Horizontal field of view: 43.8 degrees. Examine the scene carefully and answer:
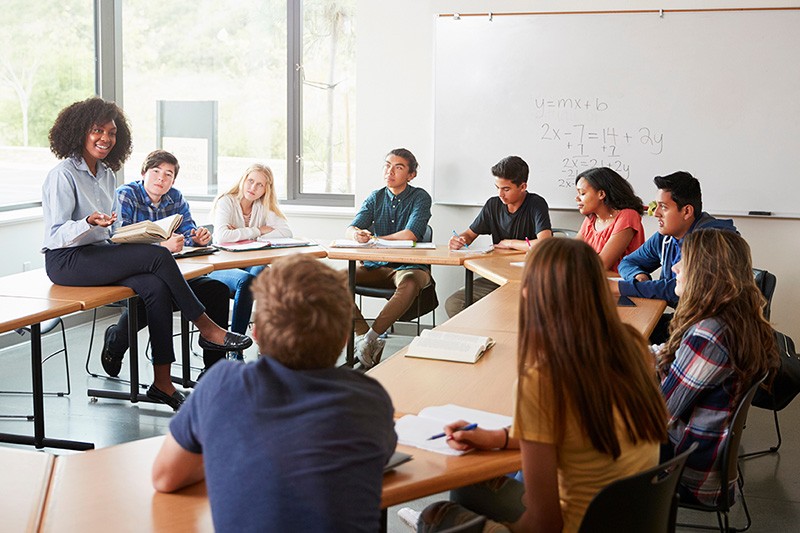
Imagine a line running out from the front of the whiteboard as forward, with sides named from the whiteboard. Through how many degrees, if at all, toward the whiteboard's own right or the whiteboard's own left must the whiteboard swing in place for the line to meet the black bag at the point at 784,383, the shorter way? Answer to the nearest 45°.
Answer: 0° — it already faces it

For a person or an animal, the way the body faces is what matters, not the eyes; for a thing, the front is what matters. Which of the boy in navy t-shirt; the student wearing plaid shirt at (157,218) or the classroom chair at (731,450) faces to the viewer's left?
the classroom chair

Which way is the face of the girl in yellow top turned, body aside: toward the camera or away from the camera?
away from the camera

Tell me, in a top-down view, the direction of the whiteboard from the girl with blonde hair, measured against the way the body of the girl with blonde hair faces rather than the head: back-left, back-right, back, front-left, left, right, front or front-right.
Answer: left

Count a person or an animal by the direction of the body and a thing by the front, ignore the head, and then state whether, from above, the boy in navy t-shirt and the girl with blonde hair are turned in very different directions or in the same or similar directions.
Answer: very different directions

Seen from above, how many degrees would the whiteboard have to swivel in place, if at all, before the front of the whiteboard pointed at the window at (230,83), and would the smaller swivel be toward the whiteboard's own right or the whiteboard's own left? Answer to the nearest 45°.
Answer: approximately 90° to the whiteboard's own right

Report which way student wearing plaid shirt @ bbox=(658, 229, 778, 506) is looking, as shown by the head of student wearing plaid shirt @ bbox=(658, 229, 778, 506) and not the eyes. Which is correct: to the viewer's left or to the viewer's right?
to the viewer's left

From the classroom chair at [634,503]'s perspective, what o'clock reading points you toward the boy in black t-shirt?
The boy in black t-shirt is roughly at 1 o'clock from the classroom chair.

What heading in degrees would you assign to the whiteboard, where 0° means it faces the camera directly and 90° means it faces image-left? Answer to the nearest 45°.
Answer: approximately 0°

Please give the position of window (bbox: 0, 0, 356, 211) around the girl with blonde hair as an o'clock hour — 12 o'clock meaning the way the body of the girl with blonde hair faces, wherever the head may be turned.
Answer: The window is roughly at 6 o'clock from the girl with blonde hair.

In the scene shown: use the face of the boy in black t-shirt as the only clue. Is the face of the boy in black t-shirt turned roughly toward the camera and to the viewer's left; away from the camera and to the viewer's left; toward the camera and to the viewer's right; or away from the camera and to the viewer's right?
toward the camera and to the viewer's left

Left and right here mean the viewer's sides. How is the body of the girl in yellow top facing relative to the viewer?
facing away from the viewer and to the left of the viewer

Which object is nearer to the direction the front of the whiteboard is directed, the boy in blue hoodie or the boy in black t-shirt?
the boy in blue hoodie

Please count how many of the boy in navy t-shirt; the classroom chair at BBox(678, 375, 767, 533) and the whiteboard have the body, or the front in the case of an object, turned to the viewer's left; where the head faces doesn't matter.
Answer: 1

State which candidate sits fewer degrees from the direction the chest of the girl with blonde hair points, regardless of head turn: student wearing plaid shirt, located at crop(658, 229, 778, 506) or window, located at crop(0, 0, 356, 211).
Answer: the student wearing plaid shirt

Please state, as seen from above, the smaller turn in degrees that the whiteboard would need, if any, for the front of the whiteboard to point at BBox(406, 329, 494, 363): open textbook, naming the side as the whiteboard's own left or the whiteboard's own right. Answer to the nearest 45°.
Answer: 0° — it already faces it
